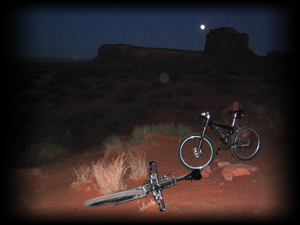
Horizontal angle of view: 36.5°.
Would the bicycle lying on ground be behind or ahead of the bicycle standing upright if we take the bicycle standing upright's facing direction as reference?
ahead

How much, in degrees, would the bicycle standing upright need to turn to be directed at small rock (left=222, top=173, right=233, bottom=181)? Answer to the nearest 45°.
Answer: approximately 45° to its left

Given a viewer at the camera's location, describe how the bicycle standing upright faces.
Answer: facing the viewer and to the left of the viewer
